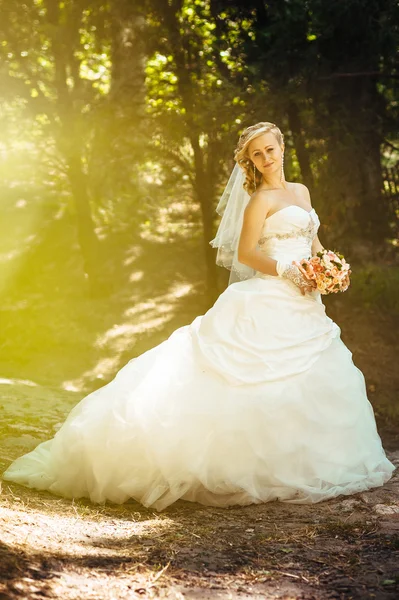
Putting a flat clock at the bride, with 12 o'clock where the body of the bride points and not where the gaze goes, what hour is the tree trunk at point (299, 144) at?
The tree trunk is roughly at 8 o'clock from the bride.

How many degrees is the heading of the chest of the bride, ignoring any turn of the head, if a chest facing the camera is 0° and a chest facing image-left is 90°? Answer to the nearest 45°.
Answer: approximately 315°
